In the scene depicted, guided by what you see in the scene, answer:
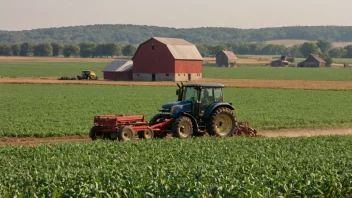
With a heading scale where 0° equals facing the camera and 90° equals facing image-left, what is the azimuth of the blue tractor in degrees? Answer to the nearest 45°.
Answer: approximately 45°
